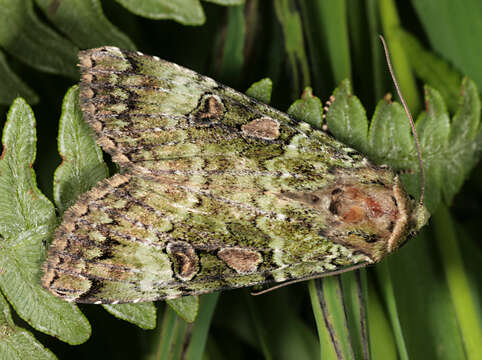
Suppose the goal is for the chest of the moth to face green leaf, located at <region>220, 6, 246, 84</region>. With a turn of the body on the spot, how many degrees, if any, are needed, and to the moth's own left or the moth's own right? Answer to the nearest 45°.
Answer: approximately 90° to the moth's own left

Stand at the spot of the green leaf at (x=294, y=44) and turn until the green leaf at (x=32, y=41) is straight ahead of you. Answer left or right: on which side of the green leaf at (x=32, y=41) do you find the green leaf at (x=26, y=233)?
left

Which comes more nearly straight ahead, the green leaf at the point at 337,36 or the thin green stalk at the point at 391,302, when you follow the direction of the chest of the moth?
the thin green stalk

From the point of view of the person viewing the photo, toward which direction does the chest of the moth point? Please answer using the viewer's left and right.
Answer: facing to the right of the viewer

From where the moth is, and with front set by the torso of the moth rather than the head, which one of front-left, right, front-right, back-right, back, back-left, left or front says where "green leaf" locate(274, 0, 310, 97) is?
left

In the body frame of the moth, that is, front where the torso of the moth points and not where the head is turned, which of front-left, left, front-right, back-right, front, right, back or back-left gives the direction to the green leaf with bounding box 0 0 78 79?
back

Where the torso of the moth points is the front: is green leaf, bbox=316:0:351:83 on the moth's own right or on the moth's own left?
on the moth's own left

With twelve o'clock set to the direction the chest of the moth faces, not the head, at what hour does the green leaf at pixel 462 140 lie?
The green leaf is roughly at 11 o'clock from the moth.
